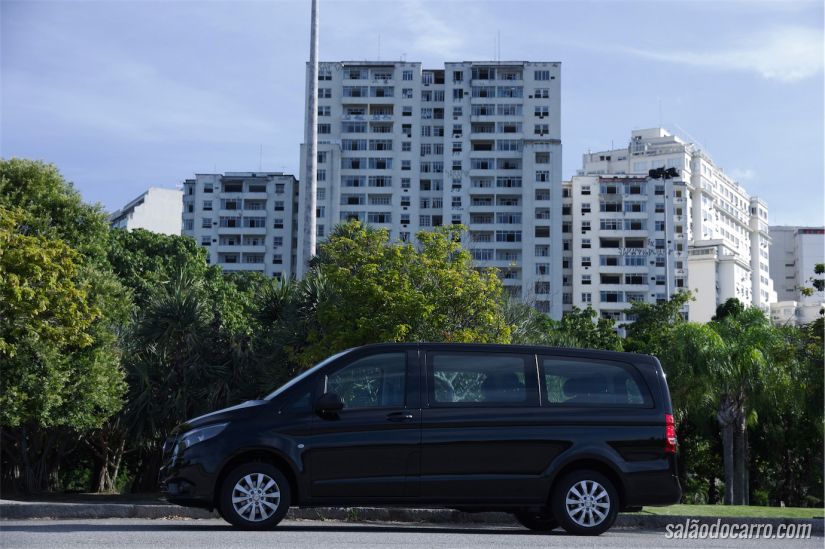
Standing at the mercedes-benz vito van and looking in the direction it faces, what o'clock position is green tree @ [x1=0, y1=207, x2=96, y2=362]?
The green tree is roughly at 2 o'clock from the mercedes-benz vito van.

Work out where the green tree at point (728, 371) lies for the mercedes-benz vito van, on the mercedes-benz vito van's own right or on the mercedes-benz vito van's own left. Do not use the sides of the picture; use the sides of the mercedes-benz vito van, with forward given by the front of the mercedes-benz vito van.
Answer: on the mercedes-benz vito van's own right

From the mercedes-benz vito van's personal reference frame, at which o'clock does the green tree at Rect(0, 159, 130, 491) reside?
The green tree is roughly at 2 o'clock from the mercedes-benz vito van.

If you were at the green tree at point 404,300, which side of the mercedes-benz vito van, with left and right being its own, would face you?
right

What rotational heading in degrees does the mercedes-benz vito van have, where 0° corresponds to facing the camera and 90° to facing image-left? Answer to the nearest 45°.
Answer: approximately 90°
